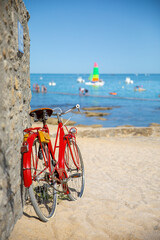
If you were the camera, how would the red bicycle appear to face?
facing away from the viewer and to the right of the viewer
